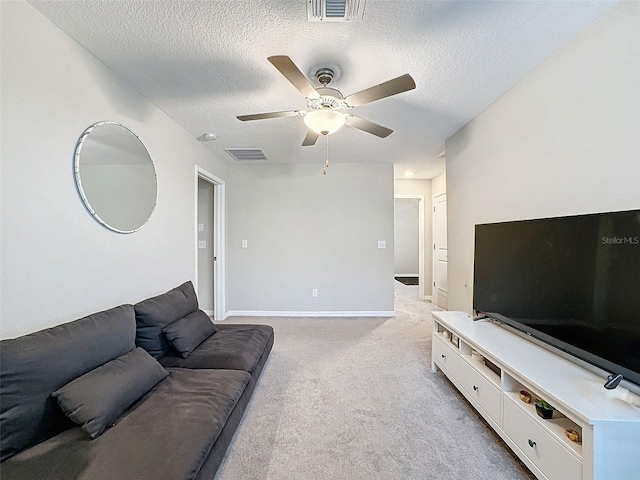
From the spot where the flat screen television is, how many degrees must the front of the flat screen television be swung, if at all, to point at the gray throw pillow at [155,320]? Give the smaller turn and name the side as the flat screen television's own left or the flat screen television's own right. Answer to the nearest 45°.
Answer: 0° — it already faces it

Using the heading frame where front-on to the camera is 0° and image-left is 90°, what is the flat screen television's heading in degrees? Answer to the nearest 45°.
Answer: approximately 45°

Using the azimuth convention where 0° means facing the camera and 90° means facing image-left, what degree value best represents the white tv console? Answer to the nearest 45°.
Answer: approximately 45°

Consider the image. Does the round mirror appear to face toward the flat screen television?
yes

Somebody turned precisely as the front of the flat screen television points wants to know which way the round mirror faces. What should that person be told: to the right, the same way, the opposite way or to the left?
the opposite way

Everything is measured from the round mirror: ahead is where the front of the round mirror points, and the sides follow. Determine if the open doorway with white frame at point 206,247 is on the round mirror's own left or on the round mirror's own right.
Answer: on the round mirror's own left

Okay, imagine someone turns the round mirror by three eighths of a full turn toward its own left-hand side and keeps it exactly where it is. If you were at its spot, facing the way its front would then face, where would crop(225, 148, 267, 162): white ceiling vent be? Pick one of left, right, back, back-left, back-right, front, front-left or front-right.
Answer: front-right

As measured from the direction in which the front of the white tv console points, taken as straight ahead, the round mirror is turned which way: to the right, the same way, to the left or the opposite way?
the opposite way

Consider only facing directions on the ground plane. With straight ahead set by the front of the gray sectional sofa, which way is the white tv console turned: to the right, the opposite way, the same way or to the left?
the opposite way

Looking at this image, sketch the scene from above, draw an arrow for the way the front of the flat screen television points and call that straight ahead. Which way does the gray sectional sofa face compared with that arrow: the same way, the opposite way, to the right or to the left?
the opposite way

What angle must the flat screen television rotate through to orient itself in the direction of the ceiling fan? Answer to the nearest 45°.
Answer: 0° — it already faces it
